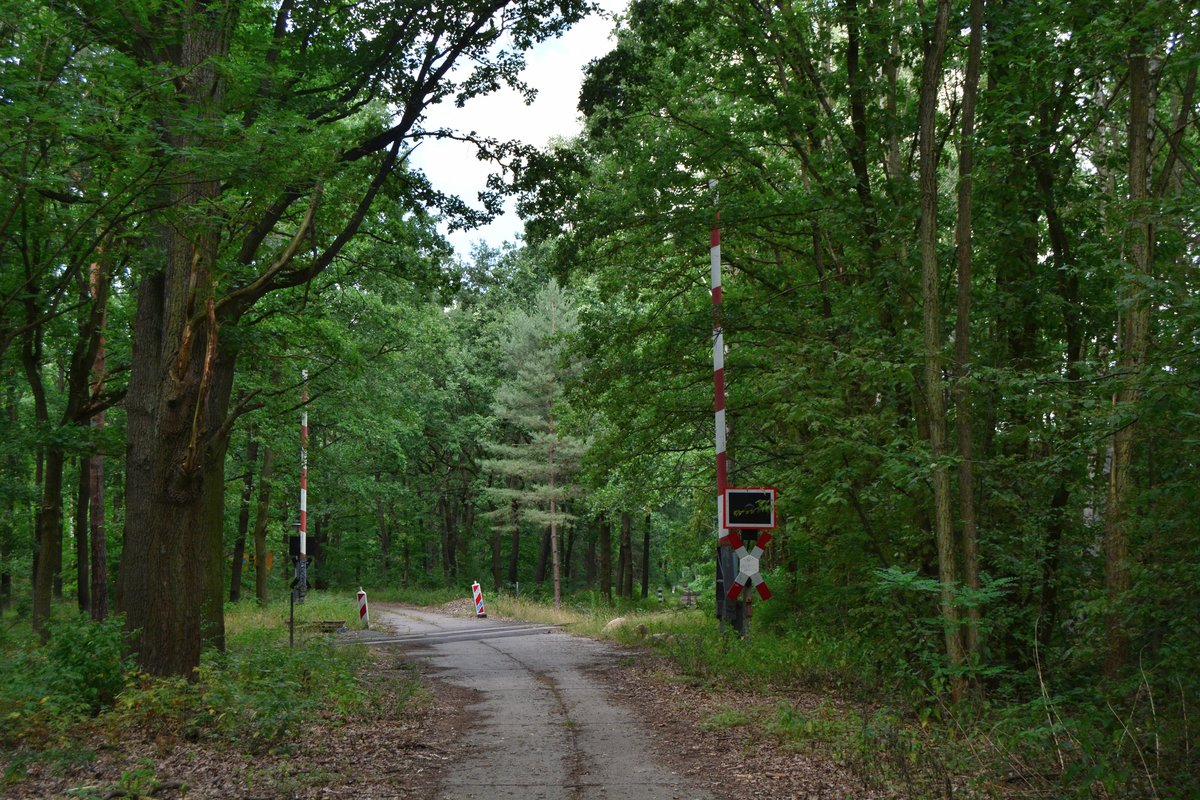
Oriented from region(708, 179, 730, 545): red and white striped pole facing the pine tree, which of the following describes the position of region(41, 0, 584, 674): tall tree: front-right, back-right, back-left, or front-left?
back-left

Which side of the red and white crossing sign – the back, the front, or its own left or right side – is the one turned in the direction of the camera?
front

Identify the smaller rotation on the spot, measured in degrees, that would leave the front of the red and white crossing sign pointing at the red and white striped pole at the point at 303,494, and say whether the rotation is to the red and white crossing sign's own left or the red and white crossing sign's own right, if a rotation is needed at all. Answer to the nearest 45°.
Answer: approximately 135° to the red and white crossing sign's own right

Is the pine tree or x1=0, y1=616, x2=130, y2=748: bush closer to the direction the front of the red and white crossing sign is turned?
the bush

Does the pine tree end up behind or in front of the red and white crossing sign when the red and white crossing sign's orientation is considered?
behind

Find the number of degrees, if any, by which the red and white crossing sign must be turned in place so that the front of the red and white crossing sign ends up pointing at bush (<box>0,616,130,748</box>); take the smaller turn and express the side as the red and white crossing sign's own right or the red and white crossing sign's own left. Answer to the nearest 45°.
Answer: approximately 45° to the red and white crossing sign's own right

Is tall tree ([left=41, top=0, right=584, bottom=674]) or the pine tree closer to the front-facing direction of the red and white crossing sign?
the tall tree

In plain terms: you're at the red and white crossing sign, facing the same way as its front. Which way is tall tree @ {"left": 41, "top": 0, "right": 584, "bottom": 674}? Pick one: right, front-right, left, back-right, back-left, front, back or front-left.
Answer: front-right

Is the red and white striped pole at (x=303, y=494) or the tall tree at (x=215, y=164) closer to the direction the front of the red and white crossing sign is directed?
the tall tree

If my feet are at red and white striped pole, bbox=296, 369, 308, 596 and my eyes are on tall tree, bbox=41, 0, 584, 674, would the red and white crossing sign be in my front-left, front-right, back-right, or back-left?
front-left
